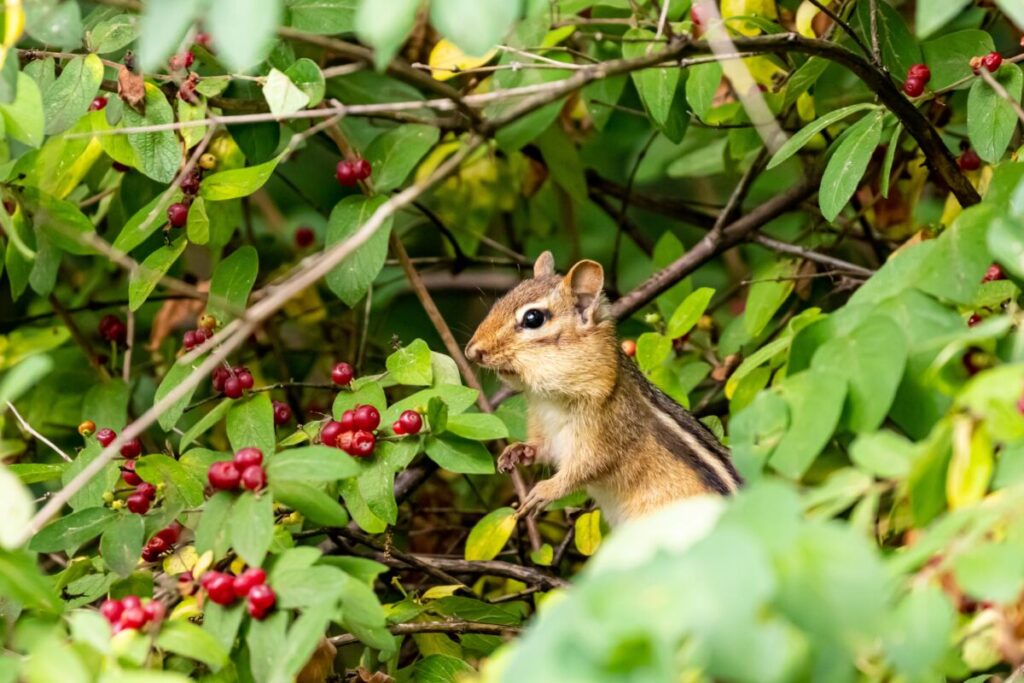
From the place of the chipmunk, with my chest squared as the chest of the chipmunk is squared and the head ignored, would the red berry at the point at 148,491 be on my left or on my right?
on my right

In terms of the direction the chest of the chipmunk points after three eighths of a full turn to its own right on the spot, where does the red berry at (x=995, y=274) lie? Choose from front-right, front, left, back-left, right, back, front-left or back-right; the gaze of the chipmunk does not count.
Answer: right

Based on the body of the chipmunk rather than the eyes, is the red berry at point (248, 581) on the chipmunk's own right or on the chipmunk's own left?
on the chipmunk's own left

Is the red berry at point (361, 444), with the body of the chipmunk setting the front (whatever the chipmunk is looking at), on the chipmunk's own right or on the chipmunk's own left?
on the chipmunk's own left

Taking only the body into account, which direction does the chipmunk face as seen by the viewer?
to the viewer's left
